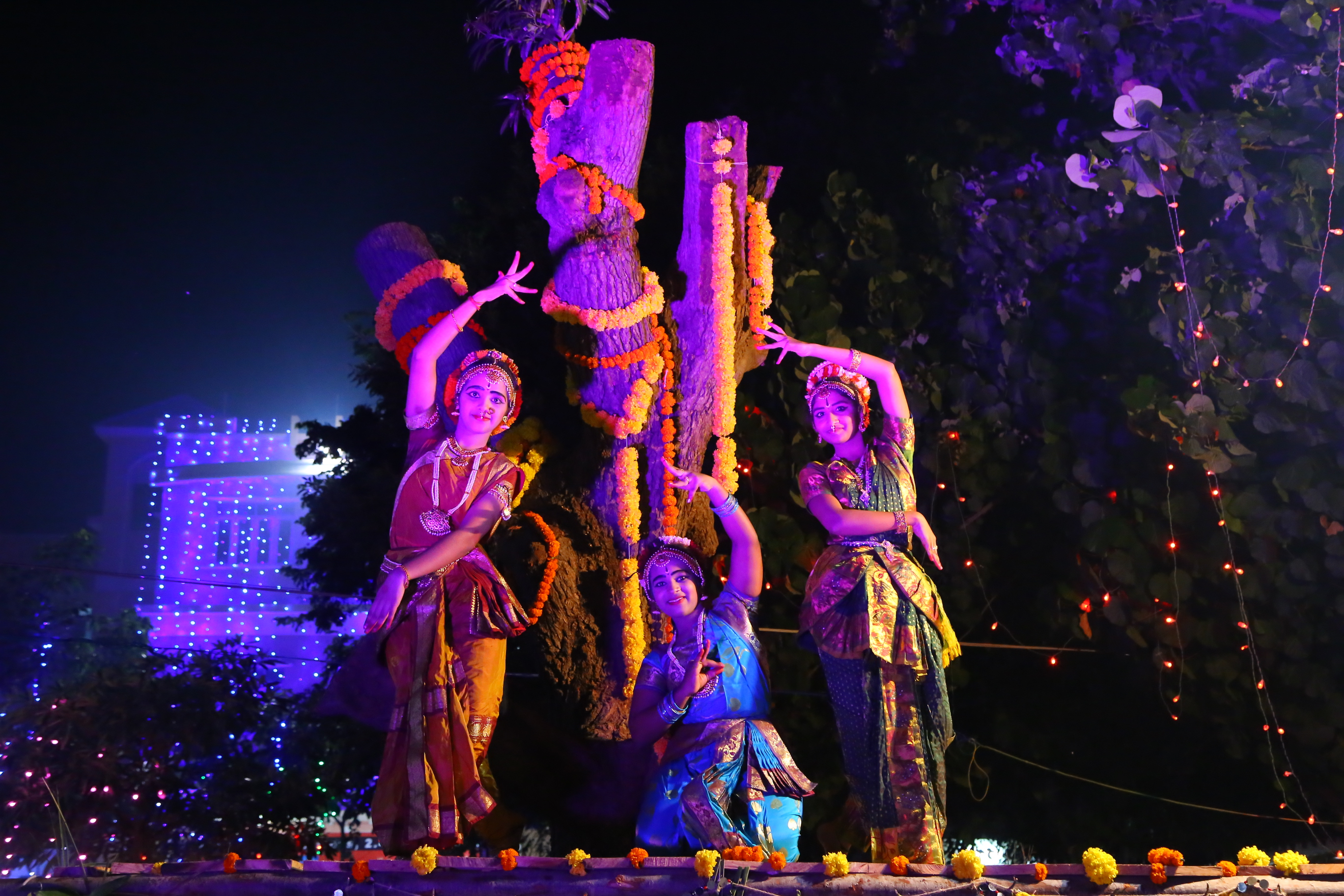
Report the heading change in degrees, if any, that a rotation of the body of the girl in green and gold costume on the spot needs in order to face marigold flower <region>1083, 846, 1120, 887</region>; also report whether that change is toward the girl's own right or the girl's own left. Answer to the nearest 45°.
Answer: approximately 45° to the girl's own left

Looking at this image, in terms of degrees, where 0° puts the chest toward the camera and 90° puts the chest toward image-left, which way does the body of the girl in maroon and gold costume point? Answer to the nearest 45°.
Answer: approximately 0°

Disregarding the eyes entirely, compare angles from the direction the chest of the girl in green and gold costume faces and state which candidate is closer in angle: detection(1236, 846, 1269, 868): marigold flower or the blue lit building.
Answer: the marigold flower

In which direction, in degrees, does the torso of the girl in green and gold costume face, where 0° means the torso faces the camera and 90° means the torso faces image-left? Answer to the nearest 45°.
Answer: approximately 0°

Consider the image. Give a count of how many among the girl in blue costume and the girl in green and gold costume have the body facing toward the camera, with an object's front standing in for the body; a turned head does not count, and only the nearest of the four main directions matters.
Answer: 2

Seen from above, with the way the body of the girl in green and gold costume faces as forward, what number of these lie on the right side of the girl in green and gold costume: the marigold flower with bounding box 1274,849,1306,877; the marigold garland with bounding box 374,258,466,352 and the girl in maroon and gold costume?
2

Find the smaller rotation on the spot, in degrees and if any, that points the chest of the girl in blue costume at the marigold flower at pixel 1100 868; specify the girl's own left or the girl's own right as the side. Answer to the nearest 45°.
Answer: approximately 45° to the girl's own left

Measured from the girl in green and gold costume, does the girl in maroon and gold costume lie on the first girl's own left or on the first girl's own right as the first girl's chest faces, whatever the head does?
on the first girl's own right

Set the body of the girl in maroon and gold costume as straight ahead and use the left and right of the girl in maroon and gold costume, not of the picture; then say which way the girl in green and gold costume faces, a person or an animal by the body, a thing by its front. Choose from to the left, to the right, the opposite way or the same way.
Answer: the same way

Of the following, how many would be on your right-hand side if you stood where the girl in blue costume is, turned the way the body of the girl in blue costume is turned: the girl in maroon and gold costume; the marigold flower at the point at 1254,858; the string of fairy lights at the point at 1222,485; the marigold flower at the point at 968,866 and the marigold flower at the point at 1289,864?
1

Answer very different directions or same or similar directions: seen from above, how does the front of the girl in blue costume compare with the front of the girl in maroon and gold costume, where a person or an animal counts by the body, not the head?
same or similar directions

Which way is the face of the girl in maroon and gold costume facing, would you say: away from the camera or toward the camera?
toward the camera

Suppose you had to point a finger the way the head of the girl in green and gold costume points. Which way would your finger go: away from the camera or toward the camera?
toward the camera
